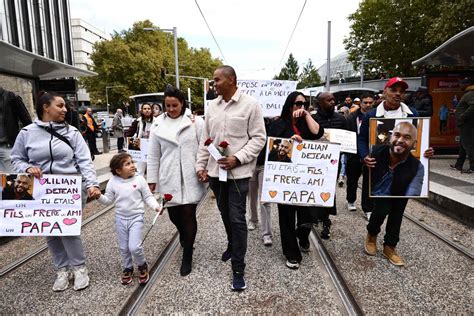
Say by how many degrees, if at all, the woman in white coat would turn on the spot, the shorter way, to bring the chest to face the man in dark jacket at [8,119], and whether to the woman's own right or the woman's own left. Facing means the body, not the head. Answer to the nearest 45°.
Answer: approximately 135° to the woman's own right

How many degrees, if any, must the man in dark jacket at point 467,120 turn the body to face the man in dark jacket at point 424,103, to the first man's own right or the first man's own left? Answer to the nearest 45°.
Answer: approximately 45° to the first man's own right

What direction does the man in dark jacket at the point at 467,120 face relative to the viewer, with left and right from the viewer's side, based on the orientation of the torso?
facing to the left of the viewer

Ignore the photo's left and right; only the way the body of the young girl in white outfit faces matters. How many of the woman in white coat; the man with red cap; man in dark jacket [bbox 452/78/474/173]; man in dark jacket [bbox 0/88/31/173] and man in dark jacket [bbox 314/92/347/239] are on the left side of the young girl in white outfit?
4

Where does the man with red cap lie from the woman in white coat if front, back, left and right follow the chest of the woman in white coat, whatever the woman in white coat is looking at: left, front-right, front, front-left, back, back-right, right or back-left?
left

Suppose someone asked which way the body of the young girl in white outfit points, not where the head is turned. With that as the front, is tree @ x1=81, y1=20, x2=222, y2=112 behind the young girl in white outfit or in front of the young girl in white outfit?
behind

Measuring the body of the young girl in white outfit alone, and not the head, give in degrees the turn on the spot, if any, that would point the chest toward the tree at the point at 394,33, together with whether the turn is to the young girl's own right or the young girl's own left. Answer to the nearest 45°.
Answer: approximately 135° to the young girl's own left

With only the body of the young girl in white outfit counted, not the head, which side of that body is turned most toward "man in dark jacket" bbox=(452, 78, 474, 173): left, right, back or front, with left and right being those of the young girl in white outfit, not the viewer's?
left

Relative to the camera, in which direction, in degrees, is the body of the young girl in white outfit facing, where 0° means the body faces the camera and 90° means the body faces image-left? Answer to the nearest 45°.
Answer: approximately 0°

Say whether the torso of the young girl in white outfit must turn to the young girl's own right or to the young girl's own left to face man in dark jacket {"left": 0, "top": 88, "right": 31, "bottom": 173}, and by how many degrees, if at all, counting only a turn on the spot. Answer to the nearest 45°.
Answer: approximately 135° to the young girl's own right
